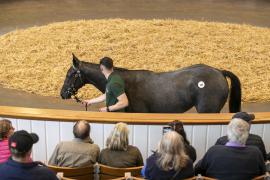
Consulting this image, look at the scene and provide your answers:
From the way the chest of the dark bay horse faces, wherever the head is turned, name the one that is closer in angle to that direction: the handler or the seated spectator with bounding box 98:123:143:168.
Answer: the handler

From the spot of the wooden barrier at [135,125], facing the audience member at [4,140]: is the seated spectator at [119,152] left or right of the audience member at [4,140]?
left

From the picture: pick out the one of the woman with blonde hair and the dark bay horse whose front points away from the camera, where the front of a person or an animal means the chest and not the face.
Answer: the woman with blonde hair

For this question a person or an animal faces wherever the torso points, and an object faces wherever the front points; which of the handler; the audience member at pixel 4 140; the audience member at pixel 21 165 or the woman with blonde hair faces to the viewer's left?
the handler

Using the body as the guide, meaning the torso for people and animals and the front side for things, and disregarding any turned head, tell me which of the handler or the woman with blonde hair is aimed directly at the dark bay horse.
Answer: the woman with blonde hair

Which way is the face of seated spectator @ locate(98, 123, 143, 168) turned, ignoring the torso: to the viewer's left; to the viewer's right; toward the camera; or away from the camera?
away from the camera

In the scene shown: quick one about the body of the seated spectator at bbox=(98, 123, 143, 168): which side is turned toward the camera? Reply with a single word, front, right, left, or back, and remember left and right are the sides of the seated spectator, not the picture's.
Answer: back

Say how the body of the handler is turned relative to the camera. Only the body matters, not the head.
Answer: to the viewer's left

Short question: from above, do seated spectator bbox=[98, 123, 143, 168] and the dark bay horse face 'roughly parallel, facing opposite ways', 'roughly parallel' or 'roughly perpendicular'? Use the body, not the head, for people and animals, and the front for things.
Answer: roughly perpendicular

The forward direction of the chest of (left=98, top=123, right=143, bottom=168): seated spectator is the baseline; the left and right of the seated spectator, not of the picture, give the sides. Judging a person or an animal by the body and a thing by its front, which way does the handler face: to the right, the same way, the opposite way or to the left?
to the left

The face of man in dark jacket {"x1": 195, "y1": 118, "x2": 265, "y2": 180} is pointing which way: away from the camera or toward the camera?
away from the camera

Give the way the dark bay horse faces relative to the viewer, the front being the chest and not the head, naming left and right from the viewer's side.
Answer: facing to the left of the viewer

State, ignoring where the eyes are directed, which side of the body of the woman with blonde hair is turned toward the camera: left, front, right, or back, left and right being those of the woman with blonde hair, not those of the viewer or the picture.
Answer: back

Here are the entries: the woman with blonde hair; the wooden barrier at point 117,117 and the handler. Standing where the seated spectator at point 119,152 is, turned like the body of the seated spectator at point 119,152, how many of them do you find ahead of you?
2

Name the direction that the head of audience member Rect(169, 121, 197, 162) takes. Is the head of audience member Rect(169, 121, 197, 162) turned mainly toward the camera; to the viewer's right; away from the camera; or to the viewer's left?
away from the camera
